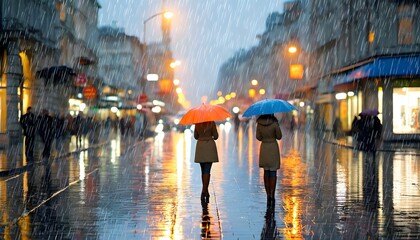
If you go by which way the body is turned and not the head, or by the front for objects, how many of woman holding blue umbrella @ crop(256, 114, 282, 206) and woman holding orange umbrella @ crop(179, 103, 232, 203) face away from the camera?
2

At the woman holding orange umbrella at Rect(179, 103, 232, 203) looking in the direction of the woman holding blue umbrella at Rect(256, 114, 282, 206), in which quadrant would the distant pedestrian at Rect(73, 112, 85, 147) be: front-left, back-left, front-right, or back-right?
back-left

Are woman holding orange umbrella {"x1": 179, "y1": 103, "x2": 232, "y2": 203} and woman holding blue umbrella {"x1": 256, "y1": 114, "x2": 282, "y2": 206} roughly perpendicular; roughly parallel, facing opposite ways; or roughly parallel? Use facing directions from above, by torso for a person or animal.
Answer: roughly parallel

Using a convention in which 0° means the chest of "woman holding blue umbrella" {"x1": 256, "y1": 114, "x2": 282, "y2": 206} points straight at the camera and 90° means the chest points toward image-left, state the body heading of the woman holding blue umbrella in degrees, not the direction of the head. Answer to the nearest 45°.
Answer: approximately 180°

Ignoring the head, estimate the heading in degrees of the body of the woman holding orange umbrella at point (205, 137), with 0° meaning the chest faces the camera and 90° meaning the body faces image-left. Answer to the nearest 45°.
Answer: approximately 180°
